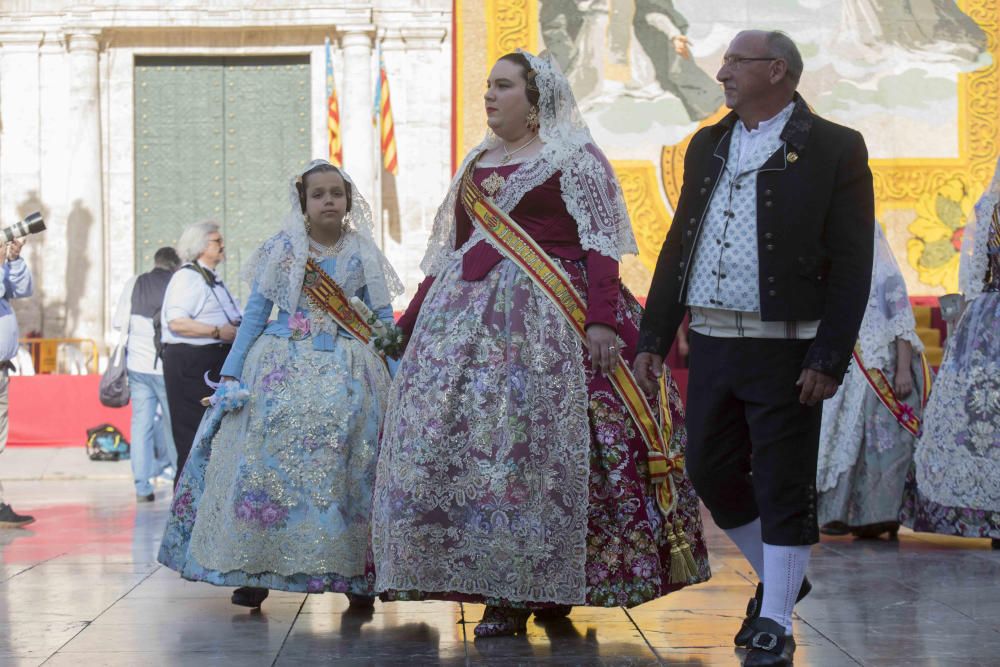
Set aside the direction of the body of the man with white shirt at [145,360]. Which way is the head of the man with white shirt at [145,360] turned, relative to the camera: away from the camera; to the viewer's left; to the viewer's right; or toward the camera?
away from the camera

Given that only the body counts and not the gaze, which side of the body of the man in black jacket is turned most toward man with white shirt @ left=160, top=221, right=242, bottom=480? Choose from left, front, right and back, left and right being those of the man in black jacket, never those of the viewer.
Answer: right

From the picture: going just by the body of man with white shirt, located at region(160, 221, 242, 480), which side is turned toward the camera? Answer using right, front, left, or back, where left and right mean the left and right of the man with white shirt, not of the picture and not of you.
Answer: right

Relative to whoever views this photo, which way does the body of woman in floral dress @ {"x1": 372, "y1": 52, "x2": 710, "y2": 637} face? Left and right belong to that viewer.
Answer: facing the viewer and to the left of the viewer

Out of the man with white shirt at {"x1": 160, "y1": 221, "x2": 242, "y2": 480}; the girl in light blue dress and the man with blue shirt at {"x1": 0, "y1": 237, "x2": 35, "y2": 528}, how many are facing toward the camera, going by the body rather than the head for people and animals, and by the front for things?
1

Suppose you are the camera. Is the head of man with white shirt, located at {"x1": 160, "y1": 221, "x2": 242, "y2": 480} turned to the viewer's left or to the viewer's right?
to the viewer's right

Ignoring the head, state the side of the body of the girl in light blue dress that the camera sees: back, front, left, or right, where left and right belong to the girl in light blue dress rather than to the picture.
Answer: front

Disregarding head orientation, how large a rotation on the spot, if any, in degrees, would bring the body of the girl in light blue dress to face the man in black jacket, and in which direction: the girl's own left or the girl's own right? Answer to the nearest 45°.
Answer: approximately 45° to the girl's own left
